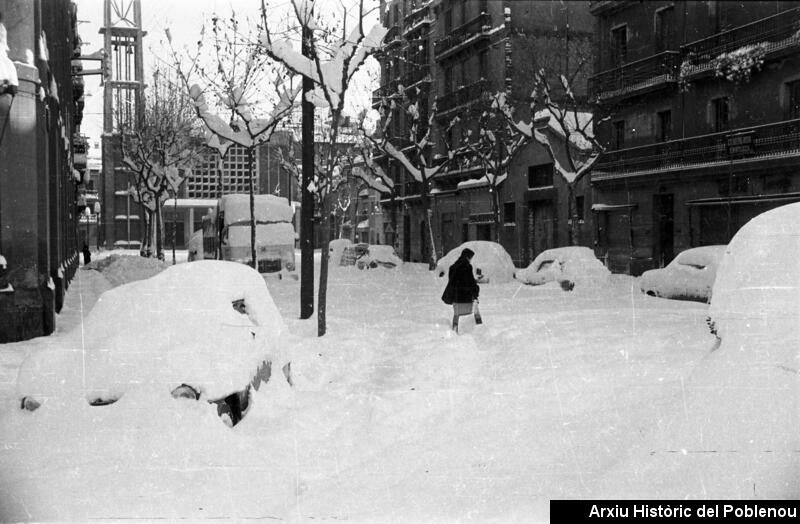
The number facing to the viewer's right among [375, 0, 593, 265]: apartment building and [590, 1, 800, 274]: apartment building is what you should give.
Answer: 0

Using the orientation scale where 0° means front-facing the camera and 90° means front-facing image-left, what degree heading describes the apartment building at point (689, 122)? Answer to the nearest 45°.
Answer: approximately 45°

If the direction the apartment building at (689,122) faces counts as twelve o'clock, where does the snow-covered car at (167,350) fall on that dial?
The snow-covered car is roughly at 11 o'clock from the apartment building.

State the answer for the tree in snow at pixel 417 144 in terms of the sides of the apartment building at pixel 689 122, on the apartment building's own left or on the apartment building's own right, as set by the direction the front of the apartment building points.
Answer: on the apartment building's own right

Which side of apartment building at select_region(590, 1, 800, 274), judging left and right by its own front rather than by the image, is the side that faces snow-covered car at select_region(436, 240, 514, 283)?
front

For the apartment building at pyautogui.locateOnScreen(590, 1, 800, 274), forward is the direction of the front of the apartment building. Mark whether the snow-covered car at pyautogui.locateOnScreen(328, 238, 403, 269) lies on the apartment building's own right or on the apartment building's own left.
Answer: on the apartment building's own right

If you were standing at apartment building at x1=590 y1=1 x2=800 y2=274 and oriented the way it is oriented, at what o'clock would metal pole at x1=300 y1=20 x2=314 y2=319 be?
The metal pole is roughly at 11 o'clock from the apartment building.
